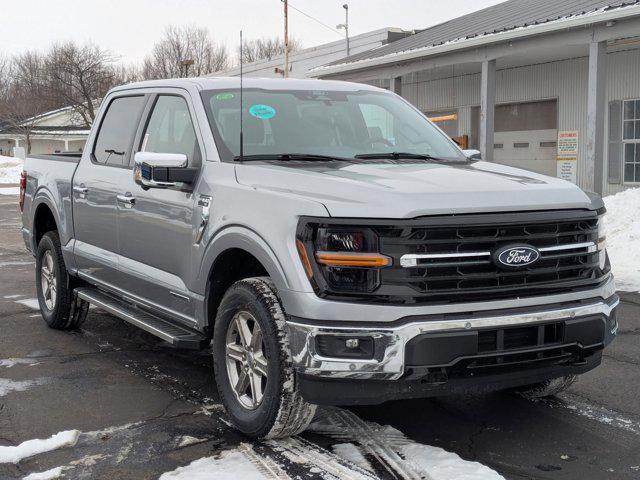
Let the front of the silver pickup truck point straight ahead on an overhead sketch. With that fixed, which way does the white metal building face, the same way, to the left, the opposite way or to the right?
to the right

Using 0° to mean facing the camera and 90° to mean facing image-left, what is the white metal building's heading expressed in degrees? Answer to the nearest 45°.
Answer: approximately 45°

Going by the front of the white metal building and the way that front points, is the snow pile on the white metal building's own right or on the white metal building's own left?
on the white metal building's own left

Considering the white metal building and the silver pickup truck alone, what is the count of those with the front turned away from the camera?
0

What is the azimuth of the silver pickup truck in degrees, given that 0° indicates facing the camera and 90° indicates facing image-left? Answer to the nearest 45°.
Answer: approximately 315°

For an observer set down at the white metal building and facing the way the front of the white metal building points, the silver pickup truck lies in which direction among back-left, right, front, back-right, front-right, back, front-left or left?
front-left

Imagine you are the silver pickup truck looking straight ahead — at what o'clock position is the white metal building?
The white metal building is roughly at 8 o'clock from the silver pickup truck.

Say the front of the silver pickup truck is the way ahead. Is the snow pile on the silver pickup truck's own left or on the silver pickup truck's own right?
on the silver pickup truck's own left

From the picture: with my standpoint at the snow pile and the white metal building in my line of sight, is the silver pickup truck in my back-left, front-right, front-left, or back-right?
back-left
